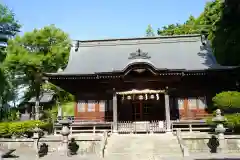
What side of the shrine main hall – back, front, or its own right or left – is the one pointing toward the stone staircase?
front

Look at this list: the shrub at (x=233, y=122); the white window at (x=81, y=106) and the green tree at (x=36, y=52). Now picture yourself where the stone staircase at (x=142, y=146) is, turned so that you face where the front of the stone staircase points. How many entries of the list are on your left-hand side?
1

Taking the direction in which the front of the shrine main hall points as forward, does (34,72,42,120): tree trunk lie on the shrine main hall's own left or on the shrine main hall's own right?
on the shrine main hall's own right

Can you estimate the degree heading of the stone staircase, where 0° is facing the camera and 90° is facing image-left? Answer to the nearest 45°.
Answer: approximately 0°

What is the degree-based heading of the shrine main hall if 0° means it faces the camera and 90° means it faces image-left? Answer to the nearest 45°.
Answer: approximately 0°

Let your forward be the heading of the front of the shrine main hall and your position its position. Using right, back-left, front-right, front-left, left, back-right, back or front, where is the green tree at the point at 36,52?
back-right

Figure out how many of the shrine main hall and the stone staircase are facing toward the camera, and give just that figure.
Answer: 2

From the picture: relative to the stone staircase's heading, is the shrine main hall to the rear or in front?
to the rear

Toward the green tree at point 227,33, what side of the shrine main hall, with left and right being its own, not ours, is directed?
left

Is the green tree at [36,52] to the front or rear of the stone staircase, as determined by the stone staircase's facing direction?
to the rear

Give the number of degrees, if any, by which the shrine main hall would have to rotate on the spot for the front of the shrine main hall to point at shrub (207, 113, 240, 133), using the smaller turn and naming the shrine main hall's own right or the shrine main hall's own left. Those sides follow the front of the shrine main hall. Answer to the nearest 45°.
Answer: approximately 45° to the shrine main hall's own left

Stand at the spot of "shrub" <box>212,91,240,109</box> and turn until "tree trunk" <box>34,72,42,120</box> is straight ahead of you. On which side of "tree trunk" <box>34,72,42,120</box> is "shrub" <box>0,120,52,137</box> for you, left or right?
left

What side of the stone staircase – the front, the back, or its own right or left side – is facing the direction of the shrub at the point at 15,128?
right

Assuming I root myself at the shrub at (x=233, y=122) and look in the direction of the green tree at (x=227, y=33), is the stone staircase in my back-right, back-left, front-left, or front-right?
back-left

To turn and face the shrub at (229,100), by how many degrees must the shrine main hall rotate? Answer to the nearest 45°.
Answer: approximately 45° to its left
